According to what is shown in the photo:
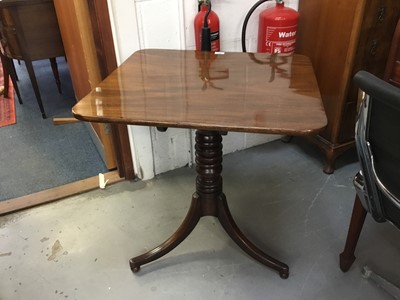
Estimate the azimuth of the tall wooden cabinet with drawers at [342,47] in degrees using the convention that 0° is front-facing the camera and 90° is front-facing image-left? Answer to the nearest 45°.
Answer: approximately 315°

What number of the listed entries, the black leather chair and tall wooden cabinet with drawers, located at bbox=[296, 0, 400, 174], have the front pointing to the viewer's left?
0

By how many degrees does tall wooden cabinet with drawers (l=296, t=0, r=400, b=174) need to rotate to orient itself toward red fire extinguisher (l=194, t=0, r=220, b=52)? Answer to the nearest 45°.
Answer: approximately 90° to its right

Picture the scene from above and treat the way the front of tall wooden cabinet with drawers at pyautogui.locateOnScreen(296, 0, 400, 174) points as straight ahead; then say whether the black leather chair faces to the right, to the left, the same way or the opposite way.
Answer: to the left

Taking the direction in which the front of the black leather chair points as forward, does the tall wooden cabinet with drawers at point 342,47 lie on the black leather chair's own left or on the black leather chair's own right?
on the black leather chair's own left

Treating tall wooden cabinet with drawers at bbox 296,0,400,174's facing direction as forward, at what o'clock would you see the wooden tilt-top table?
The wooden tilt-top table is roughly at 2 o'clock from the tall wooden cabinet with drawers.

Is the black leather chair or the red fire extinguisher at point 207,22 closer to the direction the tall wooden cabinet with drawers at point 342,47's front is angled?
the black leather chair
